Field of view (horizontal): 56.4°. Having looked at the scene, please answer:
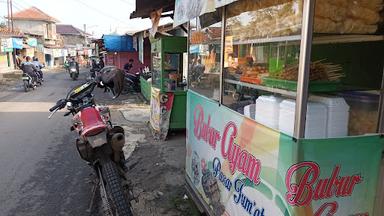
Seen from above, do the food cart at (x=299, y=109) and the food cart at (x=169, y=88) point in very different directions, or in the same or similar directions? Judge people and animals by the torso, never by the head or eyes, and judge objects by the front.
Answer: same or similar directions

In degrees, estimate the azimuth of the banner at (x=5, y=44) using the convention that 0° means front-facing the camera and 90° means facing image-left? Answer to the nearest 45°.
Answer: approximately 0°

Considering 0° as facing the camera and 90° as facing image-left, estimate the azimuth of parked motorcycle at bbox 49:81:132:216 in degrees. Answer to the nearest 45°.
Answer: approximately 180°

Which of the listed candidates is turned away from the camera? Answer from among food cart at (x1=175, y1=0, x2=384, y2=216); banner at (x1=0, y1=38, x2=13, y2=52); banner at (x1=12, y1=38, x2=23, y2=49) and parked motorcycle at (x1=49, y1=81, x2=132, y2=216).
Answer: the parked motorcycle

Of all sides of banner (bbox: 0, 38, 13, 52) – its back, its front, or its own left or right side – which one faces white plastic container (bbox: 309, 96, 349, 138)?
front

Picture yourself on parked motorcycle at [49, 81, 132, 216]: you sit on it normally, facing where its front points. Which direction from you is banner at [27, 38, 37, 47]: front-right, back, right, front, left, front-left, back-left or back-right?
front

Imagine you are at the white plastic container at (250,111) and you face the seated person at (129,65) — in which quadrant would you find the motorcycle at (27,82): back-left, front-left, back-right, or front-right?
front-left

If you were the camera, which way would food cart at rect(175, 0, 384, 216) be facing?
facing the viewer and to the left of the viewer

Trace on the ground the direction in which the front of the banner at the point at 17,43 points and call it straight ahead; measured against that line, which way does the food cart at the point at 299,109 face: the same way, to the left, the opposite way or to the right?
to the right

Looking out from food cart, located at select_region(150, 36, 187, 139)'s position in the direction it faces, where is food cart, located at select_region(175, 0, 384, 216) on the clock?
food cart, located at select_region(175, 0, 384, 216) is roughly at 10 o'clock from food cart, located at select_region(150, 36, 187, 139).

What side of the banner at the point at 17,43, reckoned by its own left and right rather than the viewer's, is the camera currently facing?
front

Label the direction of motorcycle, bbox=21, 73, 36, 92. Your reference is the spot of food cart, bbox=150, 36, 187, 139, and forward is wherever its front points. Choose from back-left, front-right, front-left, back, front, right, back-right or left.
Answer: right

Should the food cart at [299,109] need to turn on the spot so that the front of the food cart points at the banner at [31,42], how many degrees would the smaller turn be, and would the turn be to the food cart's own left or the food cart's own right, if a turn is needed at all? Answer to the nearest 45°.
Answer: approximately 90° to the food cart's own right

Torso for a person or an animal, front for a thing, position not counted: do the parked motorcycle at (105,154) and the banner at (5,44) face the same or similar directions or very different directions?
very different directions

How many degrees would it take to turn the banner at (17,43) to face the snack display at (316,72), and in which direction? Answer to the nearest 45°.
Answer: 0° — it already faces it

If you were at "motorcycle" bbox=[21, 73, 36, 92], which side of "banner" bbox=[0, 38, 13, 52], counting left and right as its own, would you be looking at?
front
